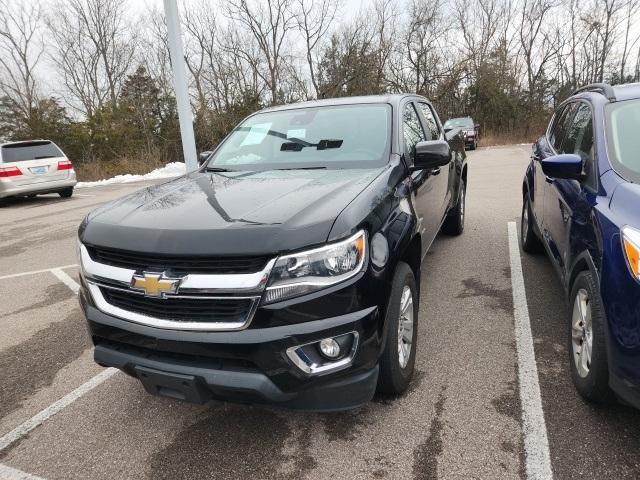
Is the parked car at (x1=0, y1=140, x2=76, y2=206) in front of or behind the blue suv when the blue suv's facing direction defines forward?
behind

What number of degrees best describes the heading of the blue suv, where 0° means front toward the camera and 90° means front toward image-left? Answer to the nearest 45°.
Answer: approximately 315°

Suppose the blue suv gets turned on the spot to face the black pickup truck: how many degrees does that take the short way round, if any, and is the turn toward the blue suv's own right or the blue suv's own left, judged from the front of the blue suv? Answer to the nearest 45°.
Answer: approximately 90° to the blue suv's own right

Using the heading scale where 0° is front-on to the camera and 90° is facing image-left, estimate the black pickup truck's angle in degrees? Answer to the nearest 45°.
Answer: approximately 45°

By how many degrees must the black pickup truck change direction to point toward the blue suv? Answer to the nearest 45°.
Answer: approximately 135° to its left

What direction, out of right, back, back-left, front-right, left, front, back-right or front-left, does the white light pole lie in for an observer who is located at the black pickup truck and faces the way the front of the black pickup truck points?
back-right

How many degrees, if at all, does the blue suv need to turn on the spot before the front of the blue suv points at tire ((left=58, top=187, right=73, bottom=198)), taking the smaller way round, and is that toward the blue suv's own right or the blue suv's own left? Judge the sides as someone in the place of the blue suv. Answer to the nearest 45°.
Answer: approximately 135° to the blue suv's own right

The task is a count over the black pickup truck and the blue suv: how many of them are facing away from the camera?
0
